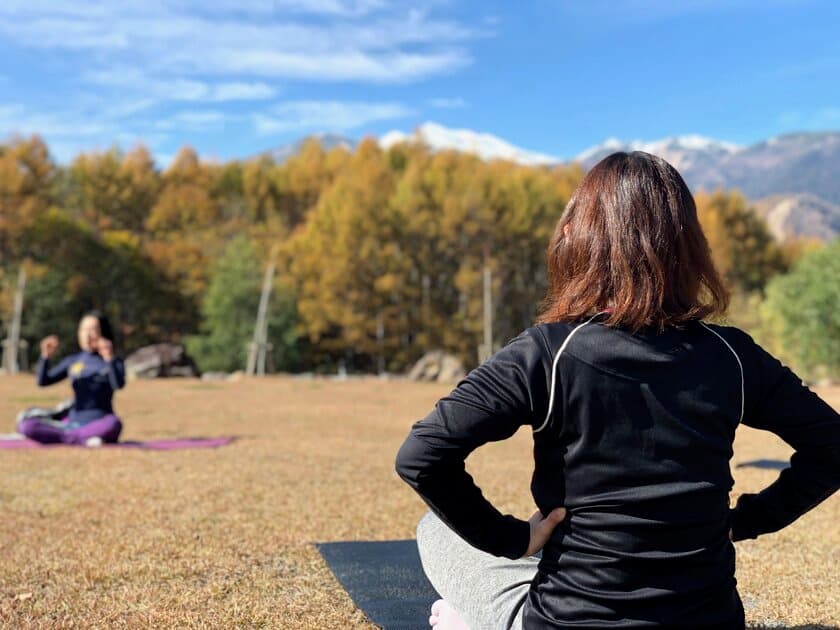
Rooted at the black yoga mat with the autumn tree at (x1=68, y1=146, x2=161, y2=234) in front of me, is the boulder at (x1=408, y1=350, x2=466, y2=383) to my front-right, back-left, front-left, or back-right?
front-right

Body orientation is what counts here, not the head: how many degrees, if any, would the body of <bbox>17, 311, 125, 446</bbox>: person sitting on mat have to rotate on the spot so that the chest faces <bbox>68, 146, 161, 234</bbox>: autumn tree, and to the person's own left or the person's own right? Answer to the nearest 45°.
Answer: approximately 135° to the person's own right

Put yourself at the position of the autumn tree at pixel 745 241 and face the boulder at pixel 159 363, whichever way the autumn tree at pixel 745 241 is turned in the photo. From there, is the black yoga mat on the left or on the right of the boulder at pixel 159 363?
left

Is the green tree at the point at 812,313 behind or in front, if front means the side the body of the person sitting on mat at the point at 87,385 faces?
behind

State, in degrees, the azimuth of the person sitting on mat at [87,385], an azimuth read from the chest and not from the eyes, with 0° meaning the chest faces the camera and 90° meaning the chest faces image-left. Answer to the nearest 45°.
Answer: approximately 45°

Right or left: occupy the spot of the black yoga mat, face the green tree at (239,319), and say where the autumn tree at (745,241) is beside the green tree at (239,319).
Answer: right

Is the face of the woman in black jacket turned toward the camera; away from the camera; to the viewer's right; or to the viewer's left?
away from the camera

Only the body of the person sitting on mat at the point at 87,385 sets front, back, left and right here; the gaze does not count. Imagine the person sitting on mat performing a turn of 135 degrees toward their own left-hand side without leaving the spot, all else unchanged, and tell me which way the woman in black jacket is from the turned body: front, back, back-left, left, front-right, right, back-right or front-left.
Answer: right

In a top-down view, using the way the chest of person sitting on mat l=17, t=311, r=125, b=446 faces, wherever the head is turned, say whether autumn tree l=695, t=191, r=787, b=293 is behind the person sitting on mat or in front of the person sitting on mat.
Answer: behind

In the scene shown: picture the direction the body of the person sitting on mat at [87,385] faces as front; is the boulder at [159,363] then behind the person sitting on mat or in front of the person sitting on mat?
behind

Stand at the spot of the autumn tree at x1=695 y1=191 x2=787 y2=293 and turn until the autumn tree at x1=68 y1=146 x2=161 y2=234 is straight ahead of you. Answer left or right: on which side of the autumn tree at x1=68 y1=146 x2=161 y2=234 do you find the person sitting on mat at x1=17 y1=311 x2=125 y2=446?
left

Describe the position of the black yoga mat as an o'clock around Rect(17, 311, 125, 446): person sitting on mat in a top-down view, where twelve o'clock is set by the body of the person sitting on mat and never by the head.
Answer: The black yoga mat is roughly at 10 o'clock from the person sitting on mat.

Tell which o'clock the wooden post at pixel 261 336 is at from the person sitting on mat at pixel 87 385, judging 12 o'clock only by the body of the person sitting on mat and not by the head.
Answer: The wooden post is roughly at 5 o'clock from the person sitting on mat.
